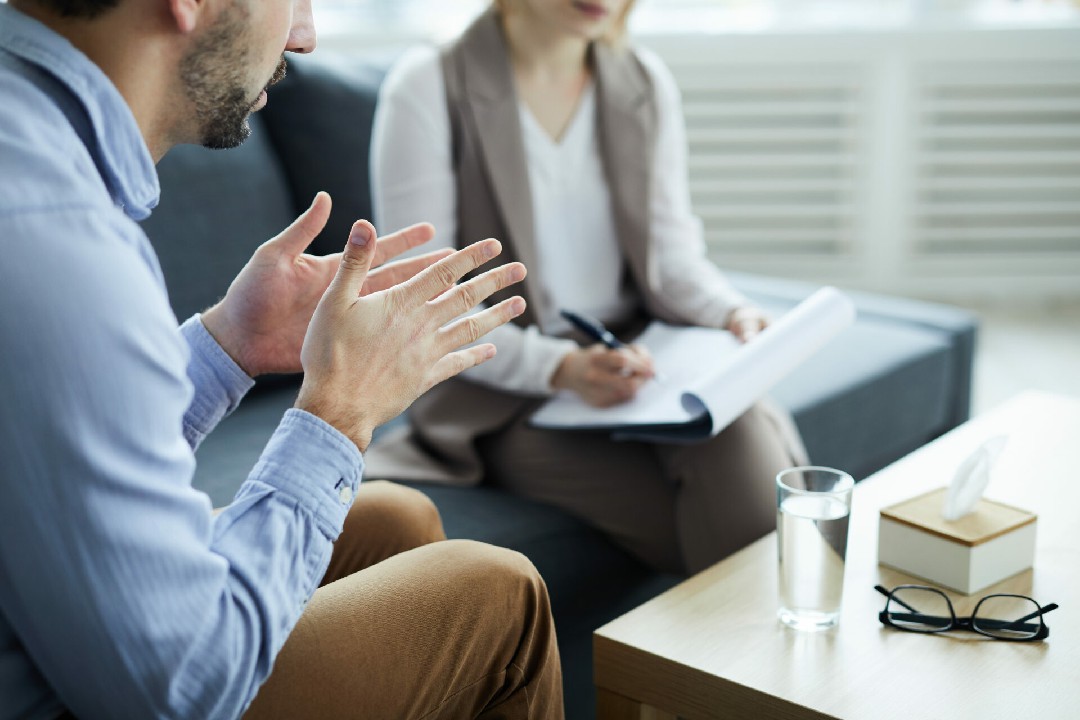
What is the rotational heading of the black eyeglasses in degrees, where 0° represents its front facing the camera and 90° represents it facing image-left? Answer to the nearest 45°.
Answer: approximately 0°

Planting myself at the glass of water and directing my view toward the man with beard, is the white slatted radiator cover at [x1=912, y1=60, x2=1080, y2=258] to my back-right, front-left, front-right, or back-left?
back-right

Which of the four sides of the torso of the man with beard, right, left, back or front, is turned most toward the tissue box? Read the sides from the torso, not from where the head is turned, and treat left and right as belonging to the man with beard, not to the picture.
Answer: front

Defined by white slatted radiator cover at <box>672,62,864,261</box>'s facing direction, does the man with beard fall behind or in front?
in front

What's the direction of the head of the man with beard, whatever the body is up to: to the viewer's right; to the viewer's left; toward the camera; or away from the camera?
to the viewer's right

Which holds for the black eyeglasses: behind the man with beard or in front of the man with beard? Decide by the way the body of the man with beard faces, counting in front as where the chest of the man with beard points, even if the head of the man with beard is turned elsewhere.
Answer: in front

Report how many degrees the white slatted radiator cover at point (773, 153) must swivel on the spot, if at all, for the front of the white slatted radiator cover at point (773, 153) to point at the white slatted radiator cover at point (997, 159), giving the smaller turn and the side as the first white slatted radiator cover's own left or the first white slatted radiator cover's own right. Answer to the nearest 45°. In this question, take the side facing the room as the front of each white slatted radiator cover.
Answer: approximately 90° to the first white slatted radiator cover's own left

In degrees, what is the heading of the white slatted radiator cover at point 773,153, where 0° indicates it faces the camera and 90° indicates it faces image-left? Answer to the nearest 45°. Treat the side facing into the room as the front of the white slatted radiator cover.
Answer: approximately 0°

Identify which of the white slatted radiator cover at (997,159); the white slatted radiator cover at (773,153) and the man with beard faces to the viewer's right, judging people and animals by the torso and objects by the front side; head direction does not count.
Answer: the man with beard

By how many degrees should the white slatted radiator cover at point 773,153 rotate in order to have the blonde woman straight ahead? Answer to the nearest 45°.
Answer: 0° — it already faces them

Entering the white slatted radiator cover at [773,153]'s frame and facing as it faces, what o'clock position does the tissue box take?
The tissue box is roughly at 12 o'clock from the white slatted radiator cover.
